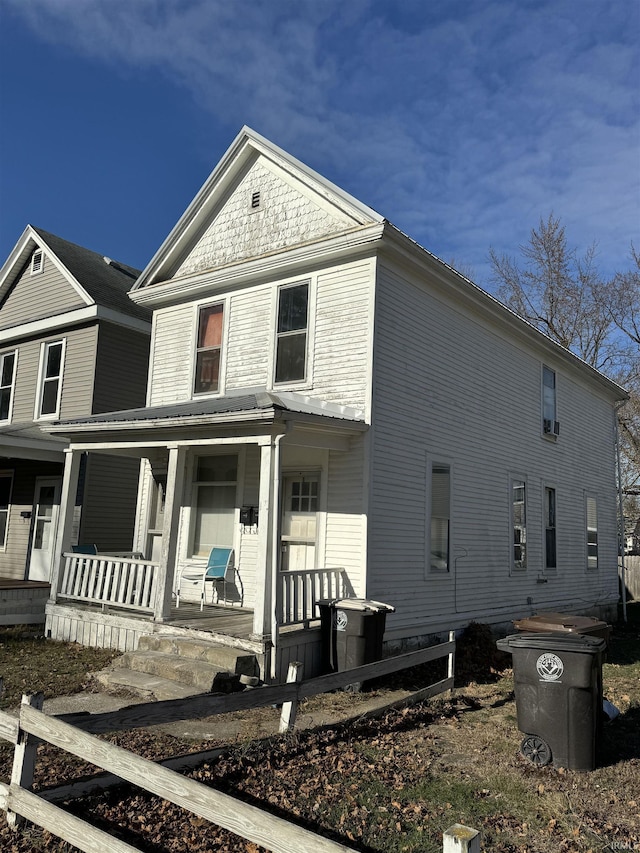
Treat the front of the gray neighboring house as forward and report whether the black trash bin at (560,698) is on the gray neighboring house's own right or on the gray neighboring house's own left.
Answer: on the gray neighboring house's own left

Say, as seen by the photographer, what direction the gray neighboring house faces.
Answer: facing the viewer and to the left of the viewer

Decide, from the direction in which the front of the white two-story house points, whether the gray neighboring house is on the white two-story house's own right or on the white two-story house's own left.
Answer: on the white two-story house's own right

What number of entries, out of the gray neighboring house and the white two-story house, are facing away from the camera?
0

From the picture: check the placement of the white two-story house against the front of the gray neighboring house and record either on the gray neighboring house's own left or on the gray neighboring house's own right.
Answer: on the gray neighboring house's own left

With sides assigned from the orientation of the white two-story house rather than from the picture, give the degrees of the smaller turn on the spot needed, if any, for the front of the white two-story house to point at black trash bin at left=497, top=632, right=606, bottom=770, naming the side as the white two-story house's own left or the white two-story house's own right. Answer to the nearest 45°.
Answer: approximately 90° to the white two-story house's own left

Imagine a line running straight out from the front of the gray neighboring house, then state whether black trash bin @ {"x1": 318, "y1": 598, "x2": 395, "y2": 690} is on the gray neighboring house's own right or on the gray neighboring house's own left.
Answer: on the gray neighboring house's own left

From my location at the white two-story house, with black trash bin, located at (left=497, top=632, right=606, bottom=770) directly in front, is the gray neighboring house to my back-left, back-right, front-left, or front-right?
back-right
